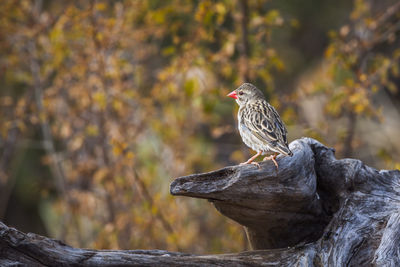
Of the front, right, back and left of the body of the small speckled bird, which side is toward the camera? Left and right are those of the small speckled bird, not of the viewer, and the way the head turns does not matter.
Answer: left
